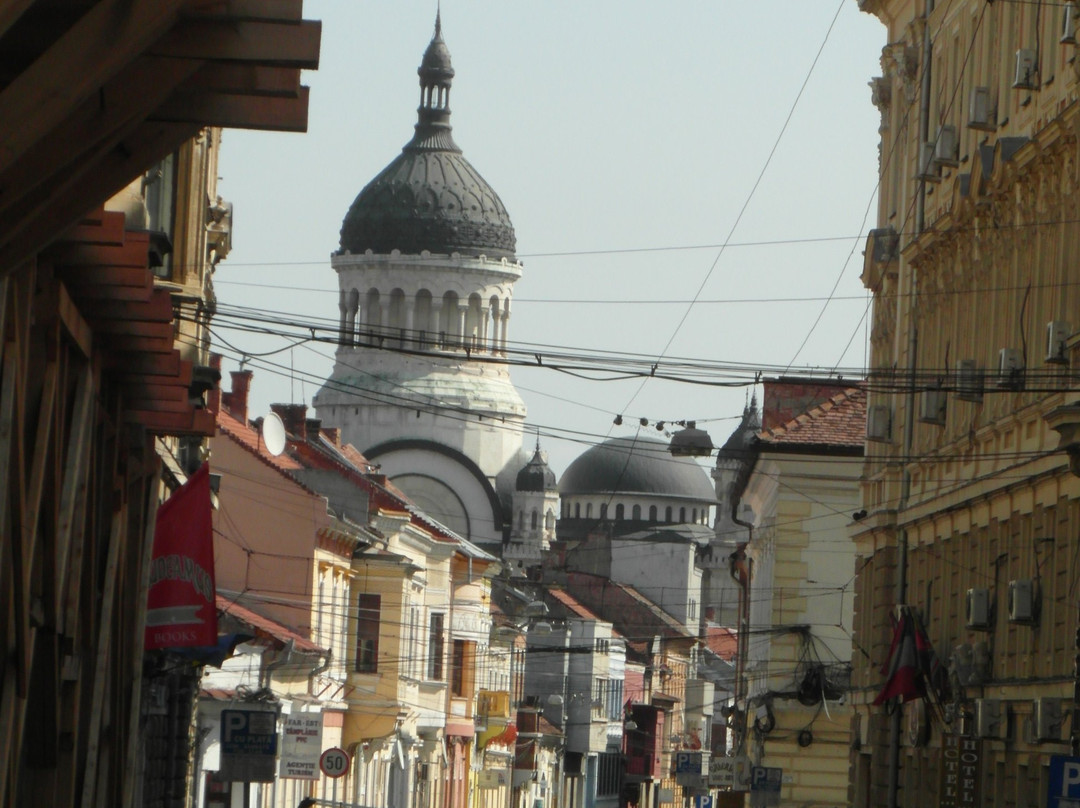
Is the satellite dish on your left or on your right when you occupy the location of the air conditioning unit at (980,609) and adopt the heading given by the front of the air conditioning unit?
on your right

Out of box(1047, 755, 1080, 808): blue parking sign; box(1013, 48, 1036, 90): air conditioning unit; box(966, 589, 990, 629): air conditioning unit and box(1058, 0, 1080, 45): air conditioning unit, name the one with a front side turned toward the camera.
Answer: the blue parking sign

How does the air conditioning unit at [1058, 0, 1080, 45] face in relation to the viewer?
to the viewer's left

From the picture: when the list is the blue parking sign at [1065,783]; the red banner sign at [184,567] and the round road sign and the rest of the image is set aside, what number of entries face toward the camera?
3

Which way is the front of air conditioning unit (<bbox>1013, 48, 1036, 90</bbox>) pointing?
to the viewer's left

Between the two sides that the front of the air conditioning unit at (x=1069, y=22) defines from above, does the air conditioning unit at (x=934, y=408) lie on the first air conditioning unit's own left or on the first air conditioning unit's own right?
on the first air conditioning unit's own right

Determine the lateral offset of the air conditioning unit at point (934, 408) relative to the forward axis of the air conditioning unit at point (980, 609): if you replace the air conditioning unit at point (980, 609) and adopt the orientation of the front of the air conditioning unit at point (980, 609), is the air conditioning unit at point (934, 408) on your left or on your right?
on your right

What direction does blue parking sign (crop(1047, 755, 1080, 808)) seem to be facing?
toward the camera

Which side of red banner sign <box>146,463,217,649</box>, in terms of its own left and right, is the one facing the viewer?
front

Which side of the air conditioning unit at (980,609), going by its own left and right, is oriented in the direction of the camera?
left

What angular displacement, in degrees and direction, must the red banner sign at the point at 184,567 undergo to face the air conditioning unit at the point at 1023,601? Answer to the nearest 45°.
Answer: approximately 90° to its left

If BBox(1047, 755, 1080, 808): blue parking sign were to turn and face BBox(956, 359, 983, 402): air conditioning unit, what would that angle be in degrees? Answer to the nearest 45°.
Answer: approximately 180°

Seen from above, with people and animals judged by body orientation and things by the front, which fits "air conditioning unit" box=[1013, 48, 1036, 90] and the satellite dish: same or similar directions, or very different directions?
very different directions

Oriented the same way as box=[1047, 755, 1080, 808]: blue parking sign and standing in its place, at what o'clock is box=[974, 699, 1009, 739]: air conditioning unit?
The air conditioning unit is roughly at 6 o'clock from the blue parking sign.

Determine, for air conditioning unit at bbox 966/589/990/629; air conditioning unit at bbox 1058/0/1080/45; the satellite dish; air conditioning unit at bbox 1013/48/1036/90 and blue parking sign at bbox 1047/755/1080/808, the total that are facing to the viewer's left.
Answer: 3

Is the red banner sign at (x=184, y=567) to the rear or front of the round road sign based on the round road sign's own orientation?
to the front

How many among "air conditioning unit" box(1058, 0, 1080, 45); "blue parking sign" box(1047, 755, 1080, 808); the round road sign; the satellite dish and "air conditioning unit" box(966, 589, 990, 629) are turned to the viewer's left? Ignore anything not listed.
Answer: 2

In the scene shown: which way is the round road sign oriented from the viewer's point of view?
toward the camera

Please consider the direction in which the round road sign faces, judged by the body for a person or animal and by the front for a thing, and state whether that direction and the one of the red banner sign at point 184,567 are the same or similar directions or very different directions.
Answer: same or similar directions

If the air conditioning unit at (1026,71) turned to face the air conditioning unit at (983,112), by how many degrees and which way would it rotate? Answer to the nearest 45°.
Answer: approximately 90° to its right
